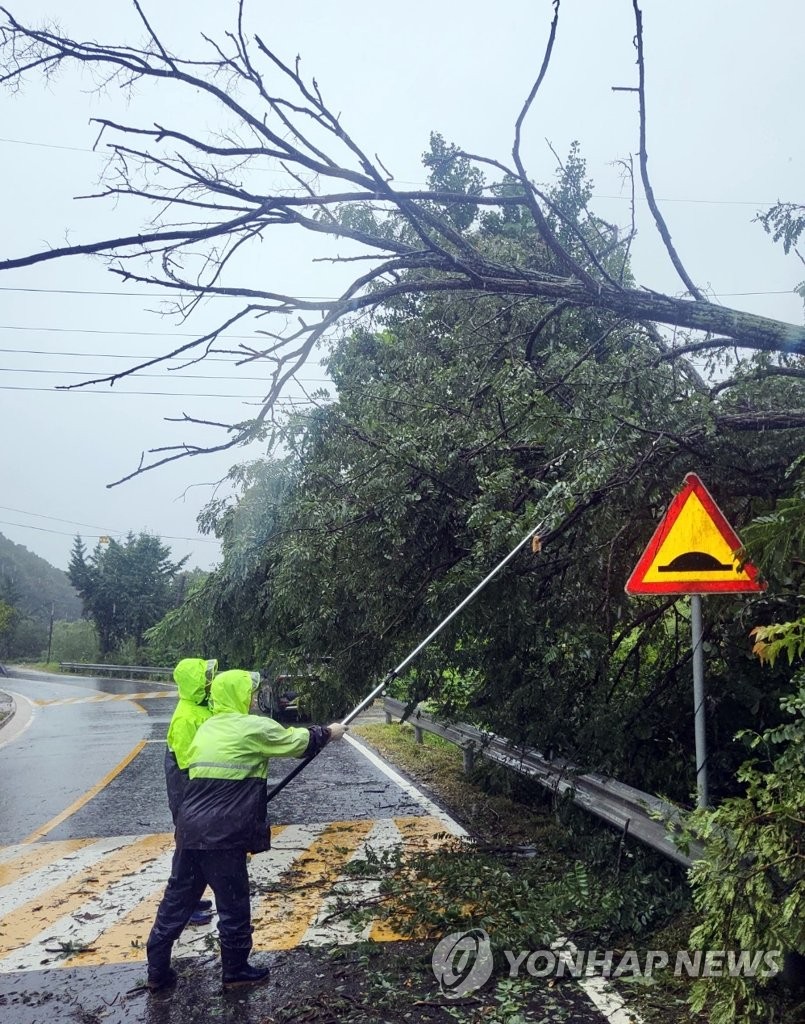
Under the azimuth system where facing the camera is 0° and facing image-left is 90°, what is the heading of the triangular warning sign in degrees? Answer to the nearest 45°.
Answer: approximately 0°

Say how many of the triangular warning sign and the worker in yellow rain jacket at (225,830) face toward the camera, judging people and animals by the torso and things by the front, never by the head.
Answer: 1

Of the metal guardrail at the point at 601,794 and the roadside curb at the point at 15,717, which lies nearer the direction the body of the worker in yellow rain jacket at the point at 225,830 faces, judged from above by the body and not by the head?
the metal guardrail

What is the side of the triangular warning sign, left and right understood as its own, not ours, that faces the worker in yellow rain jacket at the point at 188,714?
right

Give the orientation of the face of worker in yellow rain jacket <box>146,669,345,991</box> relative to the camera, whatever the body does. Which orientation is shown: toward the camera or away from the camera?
away from the camera

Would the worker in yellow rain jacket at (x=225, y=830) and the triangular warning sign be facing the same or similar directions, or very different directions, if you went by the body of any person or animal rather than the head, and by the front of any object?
very different directions

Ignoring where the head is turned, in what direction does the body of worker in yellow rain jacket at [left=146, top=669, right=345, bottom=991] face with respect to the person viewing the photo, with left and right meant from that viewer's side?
facing away from the viewer and to the right of the viewer

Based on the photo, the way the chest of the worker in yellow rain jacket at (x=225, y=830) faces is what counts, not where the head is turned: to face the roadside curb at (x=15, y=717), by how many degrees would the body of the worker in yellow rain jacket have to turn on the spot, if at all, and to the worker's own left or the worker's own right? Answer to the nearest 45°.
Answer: approximately 45° to the worker's own left

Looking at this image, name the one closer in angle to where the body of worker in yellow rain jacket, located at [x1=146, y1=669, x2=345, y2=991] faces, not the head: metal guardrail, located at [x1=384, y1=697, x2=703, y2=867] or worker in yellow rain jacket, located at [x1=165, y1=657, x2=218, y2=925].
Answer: the metal guardrail

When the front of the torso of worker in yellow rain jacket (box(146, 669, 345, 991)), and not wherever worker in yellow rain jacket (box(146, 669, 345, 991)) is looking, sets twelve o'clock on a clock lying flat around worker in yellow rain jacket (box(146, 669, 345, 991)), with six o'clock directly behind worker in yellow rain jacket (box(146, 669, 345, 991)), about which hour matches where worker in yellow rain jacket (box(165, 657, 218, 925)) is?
worker in yellow rain jacket (box(165, 657, 218, 925)) is roughly at 10 o'clock from worker in yellow rain jacket (box(146, 669, 345, 991)).
